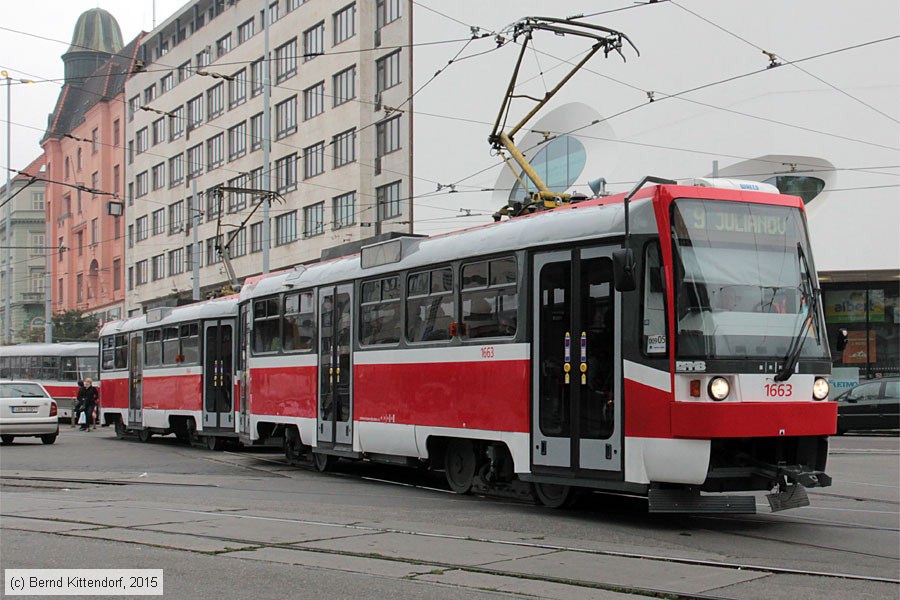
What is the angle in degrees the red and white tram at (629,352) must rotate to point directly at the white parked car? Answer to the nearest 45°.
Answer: approximately 180°

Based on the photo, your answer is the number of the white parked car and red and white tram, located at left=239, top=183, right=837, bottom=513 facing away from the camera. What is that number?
1

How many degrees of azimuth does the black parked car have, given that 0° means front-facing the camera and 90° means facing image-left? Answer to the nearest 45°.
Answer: approximately 90°

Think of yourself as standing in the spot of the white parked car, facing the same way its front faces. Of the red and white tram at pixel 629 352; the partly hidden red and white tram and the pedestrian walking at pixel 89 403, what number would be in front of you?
2

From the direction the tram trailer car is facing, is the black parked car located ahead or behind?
ahead

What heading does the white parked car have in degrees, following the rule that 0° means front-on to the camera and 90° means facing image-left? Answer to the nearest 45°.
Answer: approximately 180°

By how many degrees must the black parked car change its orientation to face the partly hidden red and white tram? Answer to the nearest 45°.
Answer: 0° — it already faces it

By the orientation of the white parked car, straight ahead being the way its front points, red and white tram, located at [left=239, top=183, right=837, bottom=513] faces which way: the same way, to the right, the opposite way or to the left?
the opposite way

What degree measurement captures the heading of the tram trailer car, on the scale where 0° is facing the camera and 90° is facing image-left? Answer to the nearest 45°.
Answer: approximately 315°

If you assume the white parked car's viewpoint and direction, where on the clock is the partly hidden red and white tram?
The partly hidden red and white tram is roughly at 12 o'clock from the white parked car.

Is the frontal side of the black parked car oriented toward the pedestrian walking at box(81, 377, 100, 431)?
yes

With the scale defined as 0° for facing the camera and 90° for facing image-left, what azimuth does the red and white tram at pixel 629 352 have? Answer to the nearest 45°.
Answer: approximately 315°

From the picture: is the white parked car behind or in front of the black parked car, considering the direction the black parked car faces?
in front

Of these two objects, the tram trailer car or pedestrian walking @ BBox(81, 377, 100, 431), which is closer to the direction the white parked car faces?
the pedestrian walking
